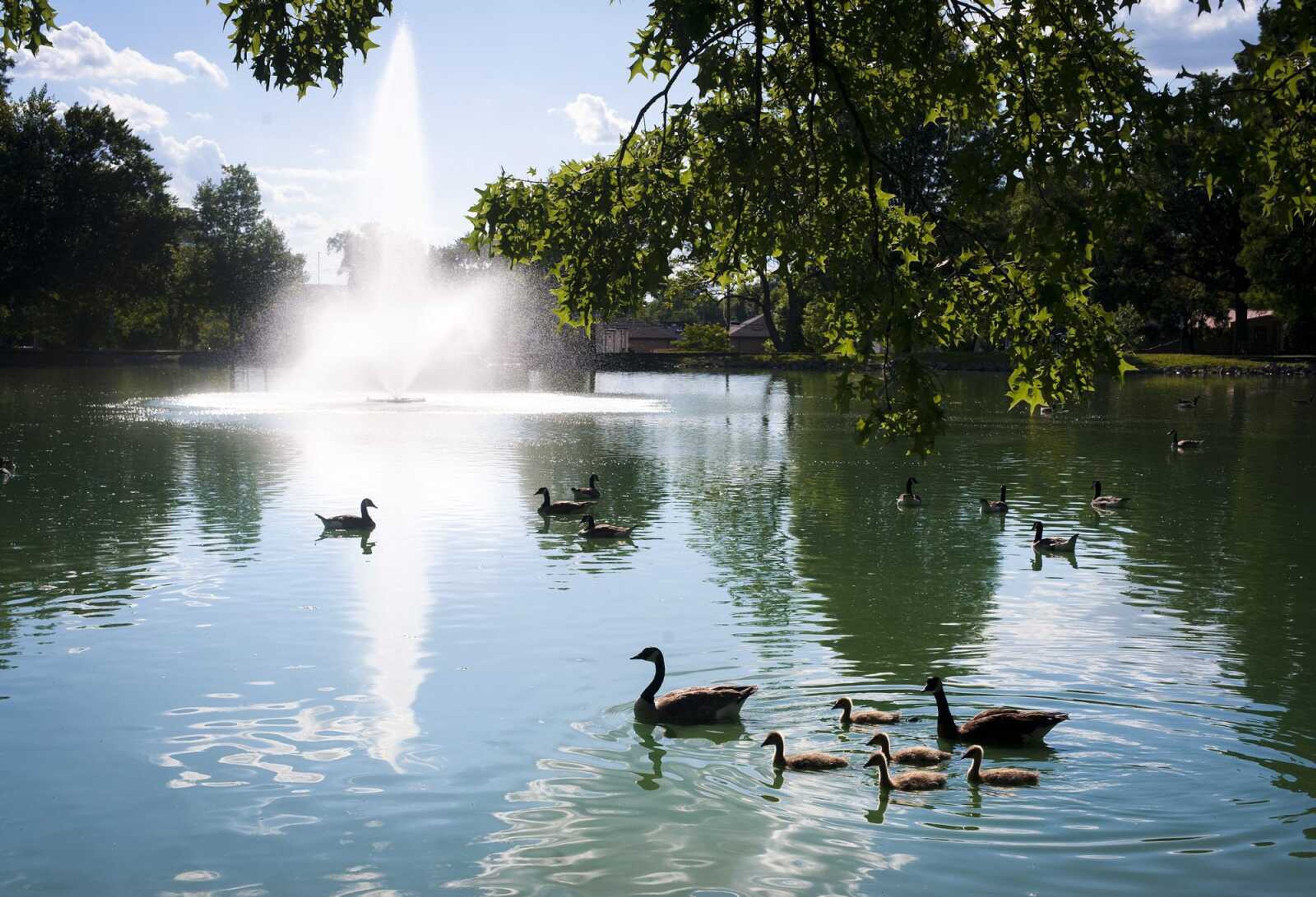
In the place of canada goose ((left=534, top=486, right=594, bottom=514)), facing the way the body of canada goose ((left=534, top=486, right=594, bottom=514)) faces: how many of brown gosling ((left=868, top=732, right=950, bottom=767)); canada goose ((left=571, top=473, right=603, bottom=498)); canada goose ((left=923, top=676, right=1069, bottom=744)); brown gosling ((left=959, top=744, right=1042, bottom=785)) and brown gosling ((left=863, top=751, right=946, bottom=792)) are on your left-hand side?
4

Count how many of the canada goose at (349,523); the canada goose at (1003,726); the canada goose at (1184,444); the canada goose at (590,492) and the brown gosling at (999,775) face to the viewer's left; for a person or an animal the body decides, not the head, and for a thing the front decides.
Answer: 3

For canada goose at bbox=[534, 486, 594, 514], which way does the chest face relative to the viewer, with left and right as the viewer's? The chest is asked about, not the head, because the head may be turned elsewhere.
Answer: facing to the left of the viewer

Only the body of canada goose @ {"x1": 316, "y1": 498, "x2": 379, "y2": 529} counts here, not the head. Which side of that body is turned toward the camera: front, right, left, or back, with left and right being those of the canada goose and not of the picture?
right

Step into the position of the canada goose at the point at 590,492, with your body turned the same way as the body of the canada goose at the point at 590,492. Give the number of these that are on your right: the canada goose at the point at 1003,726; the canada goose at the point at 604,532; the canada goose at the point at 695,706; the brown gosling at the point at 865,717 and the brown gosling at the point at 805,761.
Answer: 5

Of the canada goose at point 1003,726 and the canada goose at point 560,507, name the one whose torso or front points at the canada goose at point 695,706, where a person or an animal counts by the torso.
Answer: the canada goose at point 1003,726

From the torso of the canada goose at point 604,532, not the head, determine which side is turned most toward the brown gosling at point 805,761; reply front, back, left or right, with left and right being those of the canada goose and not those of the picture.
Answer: left

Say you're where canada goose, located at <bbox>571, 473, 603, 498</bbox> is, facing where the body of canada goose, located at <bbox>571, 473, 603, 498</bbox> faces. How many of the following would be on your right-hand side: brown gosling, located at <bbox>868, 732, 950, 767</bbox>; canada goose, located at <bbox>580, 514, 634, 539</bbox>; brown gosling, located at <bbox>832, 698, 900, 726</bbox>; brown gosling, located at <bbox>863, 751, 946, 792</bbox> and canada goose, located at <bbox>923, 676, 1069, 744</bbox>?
5

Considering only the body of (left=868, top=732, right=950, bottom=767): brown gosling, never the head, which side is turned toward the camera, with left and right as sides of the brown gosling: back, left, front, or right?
left

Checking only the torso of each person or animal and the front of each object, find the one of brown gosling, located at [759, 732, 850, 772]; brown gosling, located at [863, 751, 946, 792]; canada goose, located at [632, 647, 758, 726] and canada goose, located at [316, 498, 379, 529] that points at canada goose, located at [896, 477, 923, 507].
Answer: canada goose, located at [316, 498, 379, 529]

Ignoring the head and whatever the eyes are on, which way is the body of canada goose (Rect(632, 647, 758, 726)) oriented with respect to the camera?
to the viewer's left

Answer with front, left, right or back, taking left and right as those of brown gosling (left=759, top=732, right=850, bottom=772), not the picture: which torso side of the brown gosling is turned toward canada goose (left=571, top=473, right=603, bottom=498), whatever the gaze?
right

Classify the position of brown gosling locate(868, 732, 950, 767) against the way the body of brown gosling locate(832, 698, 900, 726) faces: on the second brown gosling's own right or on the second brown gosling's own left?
on the second brown gosling's own left

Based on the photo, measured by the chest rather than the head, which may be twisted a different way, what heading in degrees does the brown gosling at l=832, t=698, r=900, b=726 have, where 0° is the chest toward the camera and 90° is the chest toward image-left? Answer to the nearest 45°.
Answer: approximately 90°

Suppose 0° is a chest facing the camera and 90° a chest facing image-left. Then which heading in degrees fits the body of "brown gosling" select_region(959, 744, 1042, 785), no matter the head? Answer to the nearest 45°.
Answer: approximately 90°

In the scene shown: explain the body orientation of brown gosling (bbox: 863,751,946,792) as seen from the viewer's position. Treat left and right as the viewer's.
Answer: facing to the left of the viewer

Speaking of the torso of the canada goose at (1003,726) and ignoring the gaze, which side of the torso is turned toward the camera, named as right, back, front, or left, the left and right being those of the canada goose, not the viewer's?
left

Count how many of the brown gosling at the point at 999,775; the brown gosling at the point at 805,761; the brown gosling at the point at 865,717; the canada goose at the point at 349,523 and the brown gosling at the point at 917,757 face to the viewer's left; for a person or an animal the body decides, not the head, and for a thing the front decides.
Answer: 4

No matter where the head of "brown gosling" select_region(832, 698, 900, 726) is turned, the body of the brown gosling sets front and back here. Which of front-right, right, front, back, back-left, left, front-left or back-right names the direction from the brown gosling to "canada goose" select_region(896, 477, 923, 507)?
right
